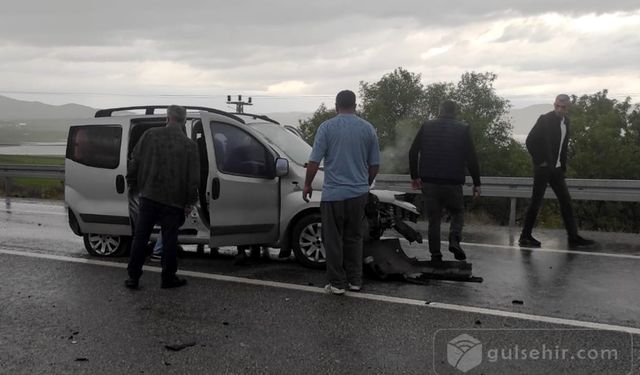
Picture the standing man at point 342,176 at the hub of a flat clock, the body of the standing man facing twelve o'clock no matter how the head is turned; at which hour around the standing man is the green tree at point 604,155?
The green tree is roughly at 1 o'clock from the standing man.

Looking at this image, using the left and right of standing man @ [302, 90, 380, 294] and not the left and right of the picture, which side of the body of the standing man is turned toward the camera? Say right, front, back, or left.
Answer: back

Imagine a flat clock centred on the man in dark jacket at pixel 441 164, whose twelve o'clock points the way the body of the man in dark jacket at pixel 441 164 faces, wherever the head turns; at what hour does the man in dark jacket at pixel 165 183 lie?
the man in dark jacket at pixel 165 183 is roughly at 8 o'clock from the man in dark jacket at pixel 441 164.

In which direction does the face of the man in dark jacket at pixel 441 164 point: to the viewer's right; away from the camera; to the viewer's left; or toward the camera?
away from the camera

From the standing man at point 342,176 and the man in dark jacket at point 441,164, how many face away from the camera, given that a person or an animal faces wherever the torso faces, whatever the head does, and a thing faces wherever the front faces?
2

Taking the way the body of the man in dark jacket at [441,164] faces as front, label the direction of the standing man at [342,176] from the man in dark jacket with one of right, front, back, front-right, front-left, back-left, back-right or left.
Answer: back-left

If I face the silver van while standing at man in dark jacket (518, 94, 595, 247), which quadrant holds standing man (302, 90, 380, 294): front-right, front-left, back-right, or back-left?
front-left

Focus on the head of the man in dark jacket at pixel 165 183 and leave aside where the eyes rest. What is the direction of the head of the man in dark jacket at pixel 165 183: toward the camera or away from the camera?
away from the camera

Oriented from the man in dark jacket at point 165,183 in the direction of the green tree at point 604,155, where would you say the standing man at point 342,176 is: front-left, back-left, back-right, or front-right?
front-right

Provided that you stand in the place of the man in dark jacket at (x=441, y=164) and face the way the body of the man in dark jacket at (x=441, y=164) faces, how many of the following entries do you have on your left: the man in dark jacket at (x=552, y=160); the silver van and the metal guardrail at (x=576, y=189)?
1

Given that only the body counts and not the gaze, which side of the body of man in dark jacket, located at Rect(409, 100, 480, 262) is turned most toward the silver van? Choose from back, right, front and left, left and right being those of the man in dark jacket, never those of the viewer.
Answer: left

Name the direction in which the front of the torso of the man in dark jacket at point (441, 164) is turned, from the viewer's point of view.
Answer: away from the camera
